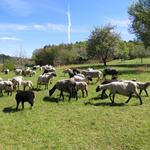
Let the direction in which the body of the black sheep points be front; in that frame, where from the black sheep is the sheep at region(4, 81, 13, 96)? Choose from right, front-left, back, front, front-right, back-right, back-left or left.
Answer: right

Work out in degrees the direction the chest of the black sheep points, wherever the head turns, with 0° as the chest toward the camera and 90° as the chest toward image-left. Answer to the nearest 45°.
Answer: approximately 90°
